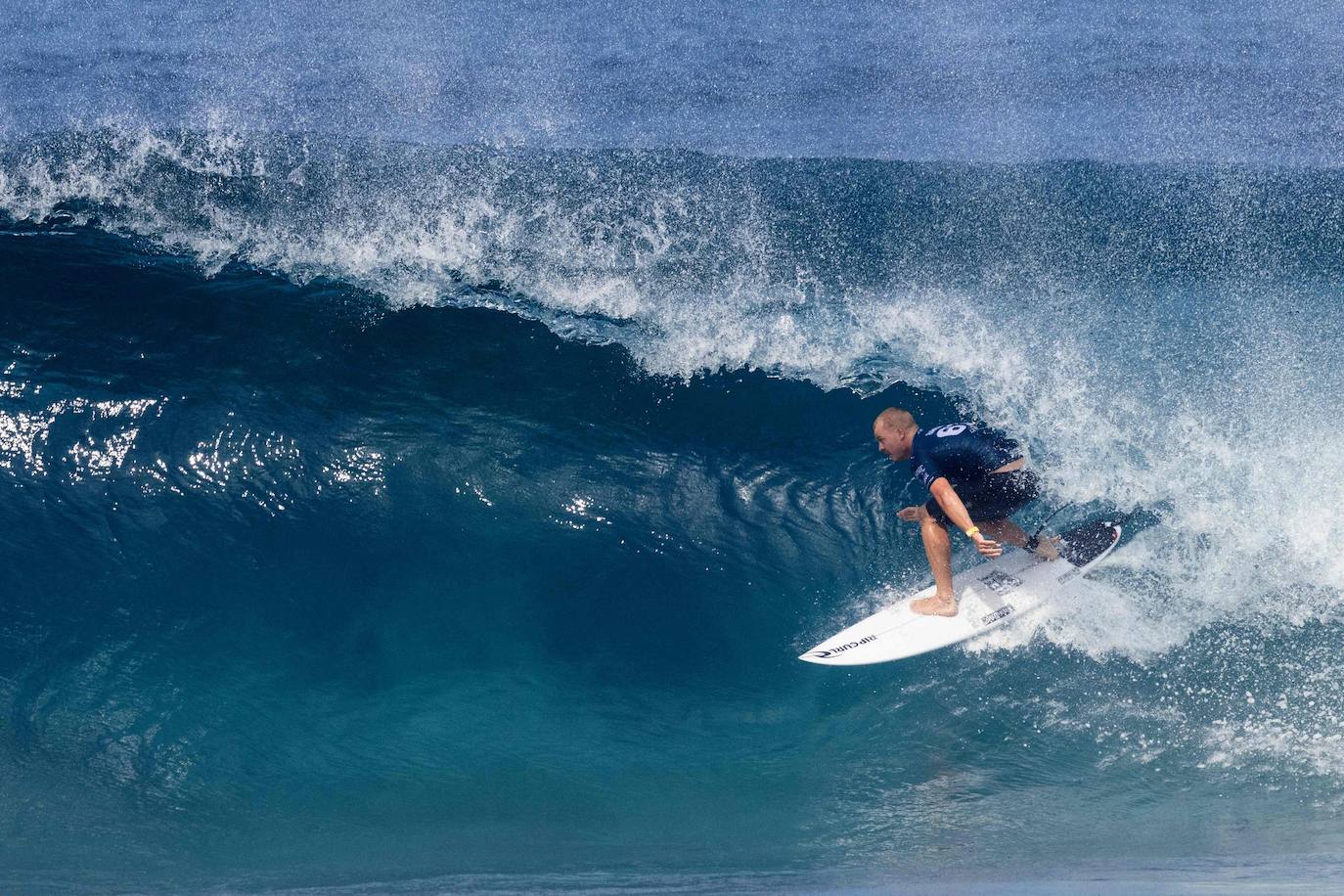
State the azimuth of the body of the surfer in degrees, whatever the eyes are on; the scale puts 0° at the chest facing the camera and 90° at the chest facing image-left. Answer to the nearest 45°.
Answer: approximately 90°

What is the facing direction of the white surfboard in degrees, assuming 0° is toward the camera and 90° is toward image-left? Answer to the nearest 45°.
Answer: approximately 45°

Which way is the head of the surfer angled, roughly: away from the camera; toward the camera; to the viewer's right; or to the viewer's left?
to the viewer's left
